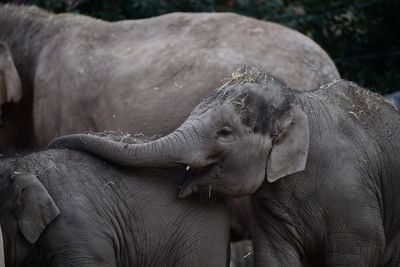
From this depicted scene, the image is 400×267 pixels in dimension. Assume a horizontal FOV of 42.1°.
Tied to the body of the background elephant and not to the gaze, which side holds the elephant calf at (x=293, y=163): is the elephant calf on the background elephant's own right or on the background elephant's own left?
on the background elephant's own left

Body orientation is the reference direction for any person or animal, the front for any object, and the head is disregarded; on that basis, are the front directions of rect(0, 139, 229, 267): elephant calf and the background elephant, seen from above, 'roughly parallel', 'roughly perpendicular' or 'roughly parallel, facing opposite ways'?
roughly parallel

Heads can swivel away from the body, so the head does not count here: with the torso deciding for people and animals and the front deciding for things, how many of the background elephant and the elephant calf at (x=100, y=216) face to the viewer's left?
2

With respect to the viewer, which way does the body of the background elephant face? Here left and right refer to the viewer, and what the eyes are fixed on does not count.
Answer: facing to the left of the viewer

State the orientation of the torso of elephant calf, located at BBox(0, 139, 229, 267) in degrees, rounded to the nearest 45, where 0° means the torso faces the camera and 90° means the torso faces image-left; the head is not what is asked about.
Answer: approximately 90°

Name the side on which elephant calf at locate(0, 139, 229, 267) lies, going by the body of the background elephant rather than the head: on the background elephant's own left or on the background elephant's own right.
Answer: on the background elephant's own left

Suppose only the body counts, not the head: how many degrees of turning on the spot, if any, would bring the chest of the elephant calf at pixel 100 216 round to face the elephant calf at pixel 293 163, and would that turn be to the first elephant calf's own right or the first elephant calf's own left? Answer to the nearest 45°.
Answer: approximately 180°

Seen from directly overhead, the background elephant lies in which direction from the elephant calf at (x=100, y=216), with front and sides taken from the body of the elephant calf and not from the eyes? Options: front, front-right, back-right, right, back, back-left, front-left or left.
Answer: right

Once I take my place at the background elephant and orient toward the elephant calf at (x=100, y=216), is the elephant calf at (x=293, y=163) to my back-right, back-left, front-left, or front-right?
front-left
